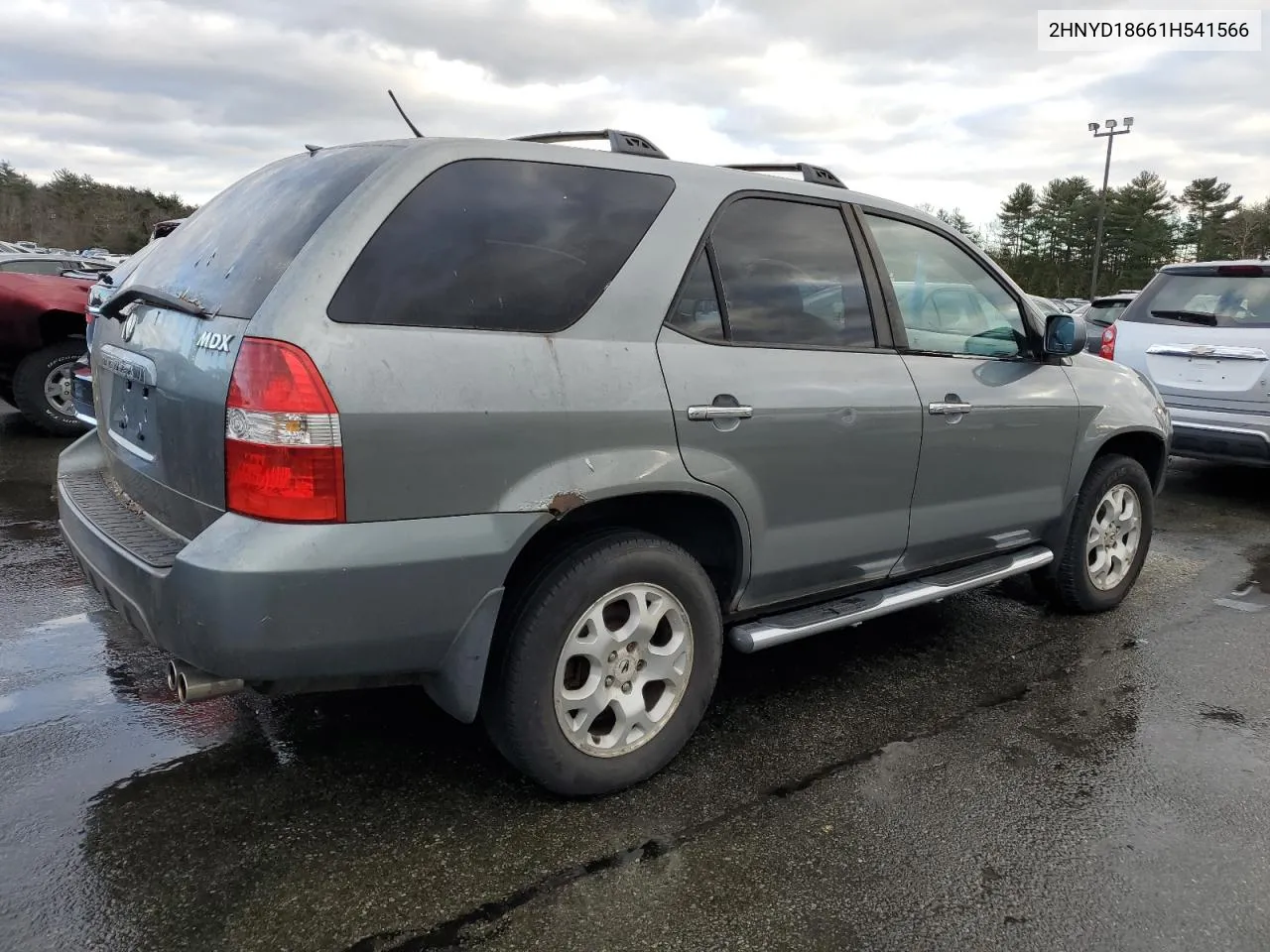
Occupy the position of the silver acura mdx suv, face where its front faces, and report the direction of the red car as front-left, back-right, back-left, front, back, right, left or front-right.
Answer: left

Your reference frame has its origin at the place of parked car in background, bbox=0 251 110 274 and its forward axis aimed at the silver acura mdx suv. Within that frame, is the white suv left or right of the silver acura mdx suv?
left

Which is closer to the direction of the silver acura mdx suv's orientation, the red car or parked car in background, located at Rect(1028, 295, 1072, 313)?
the parked car in background

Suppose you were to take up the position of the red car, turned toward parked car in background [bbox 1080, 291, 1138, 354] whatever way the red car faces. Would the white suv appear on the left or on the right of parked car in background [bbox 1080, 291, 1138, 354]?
right

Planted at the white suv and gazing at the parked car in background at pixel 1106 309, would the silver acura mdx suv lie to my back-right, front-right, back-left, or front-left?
back-left

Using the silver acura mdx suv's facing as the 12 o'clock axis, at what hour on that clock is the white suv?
The white suv is roughly at 12 o'clock from the silver acura mdx suv.

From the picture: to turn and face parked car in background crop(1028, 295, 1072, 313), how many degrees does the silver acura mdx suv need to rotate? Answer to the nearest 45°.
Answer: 0° — it already faces it

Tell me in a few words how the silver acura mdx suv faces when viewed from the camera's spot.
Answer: facing away from the viewer and to the right of the viewer

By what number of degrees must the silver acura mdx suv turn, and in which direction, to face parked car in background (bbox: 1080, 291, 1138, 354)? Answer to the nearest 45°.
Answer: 0° — it already faces it

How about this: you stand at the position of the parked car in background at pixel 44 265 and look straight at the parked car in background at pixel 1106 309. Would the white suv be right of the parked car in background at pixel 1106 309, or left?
right

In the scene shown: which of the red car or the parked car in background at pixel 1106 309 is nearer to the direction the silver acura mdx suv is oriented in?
the parked car in background

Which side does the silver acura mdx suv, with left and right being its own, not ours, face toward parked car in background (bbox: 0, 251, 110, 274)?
left
